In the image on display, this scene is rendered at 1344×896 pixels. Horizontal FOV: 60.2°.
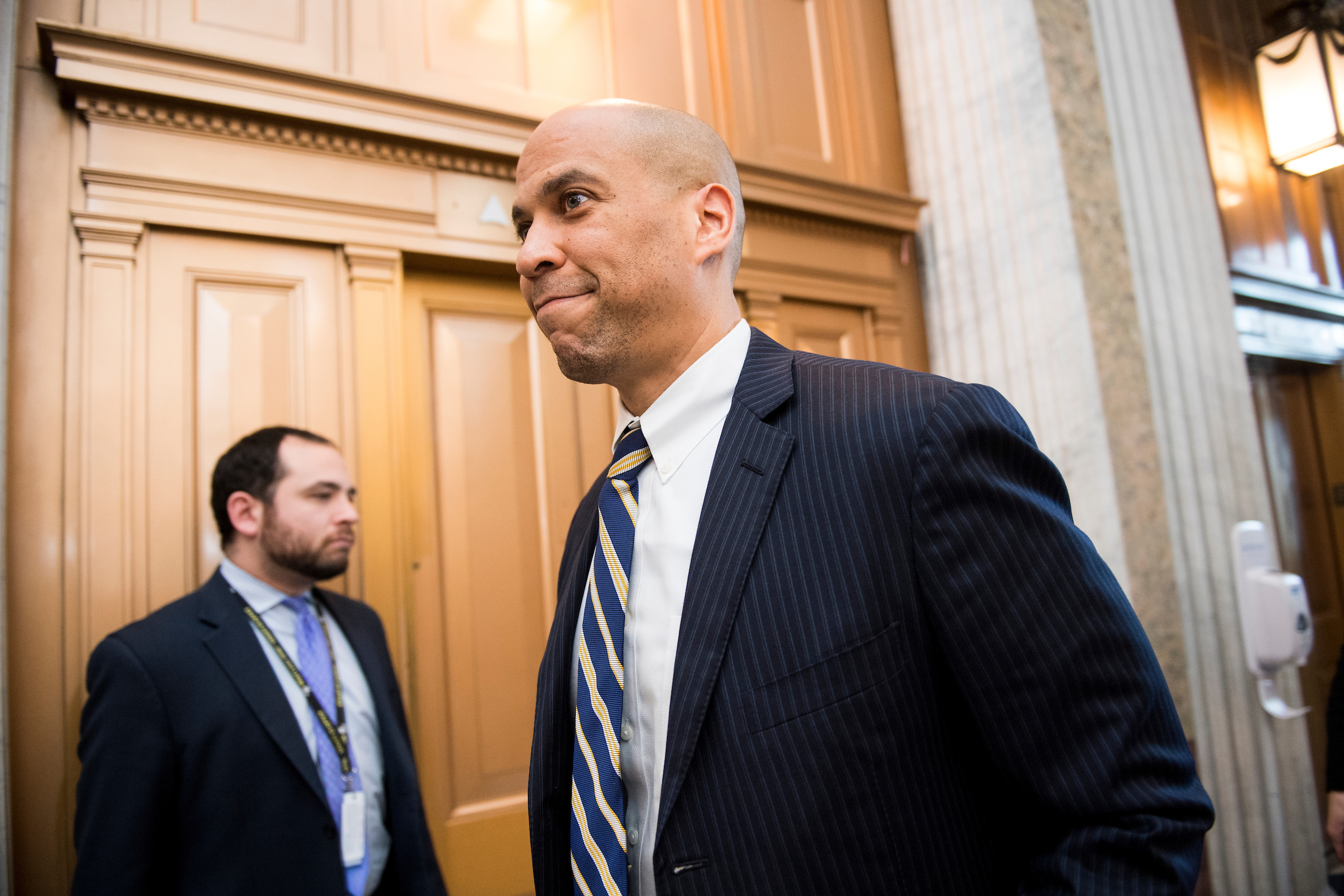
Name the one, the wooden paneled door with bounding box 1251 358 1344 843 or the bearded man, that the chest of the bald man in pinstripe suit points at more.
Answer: the bearded man

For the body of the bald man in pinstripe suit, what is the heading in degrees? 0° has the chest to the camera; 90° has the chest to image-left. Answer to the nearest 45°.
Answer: approximately 45°

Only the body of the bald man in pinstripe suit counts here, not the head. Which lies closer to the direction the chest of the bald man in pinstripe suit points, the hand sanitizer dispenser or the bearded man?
the bearded man

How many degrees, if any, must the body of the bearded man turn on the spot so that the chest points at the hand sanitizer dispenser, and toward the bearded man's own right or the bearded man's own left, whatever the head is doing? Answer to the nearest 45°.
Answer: approximately 45° to the bearded man's own left

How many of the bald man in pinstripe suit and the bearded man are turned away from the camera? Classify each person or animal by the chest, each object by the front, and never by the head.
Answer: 0

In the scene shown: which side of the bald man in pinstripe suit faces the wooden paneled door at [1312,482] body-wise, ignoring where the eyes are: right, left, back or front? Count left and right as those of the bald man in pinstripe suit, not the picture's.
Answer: back

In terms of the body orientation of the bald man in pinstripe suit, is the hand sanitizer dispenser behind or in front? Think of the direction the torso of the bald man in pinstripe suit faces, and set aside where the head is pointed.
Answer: behind

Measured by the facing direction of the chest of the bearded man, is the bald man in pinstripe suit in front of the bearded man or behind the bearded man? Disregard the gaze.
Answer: in front

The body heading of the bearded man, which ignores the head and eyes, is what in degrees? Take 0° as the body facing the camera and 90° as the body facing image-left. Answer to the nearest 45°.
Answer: approximately 315°
